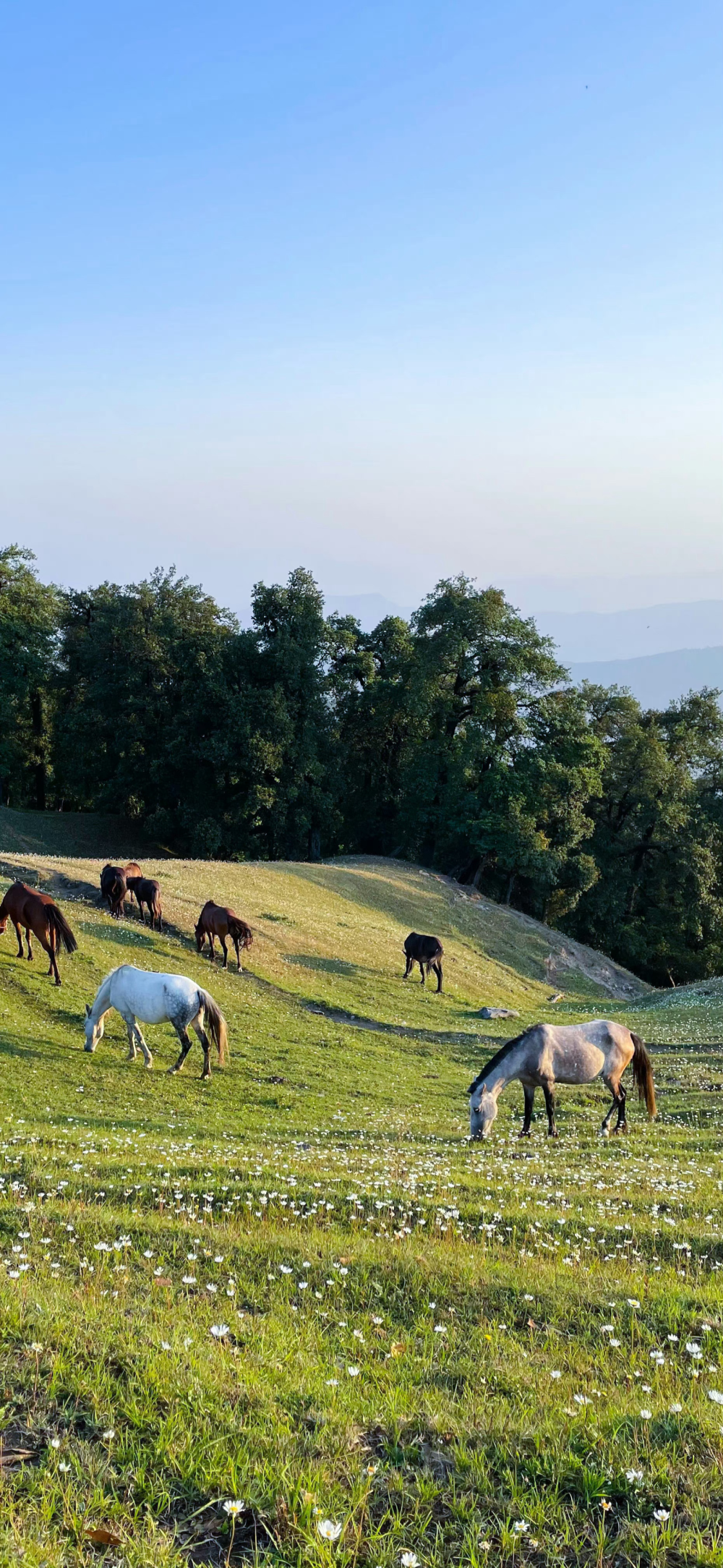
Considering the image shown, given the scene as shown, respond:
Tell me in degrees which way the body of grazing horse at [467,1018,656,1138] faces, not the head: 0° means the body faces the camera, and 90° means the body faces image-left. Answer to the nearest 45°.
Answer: approximately 90°

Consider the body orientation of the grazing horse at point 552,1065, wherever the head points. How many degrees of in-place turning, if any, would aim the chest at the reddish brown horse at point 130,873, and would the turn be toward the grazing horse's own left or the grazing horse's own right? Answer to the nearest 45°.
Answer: approximately 45° to the grazing horse's own right

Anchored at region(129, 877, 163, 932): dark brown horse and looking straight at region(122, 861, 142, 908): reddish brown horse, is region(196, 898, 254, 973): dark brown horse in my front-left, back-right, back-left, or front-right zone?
back-right

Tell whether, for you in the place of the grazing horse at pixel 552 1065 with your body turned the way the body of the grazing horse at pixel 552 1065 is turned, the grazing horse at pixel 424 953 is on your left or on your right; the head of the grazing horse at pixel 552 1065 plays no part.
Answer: on your right

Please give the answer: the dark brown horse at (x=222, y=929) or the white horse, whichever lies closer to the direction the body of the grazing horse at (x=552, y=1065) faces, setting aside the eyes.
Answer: the white horse

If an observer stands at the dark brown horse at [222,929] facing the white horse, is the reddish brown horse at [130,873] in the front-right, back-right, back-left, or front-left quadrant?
back-right

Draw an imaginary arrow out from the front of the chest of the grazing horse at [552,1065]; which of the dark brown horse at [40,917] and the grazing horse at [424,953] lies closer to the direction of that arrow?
the dark brown horse
